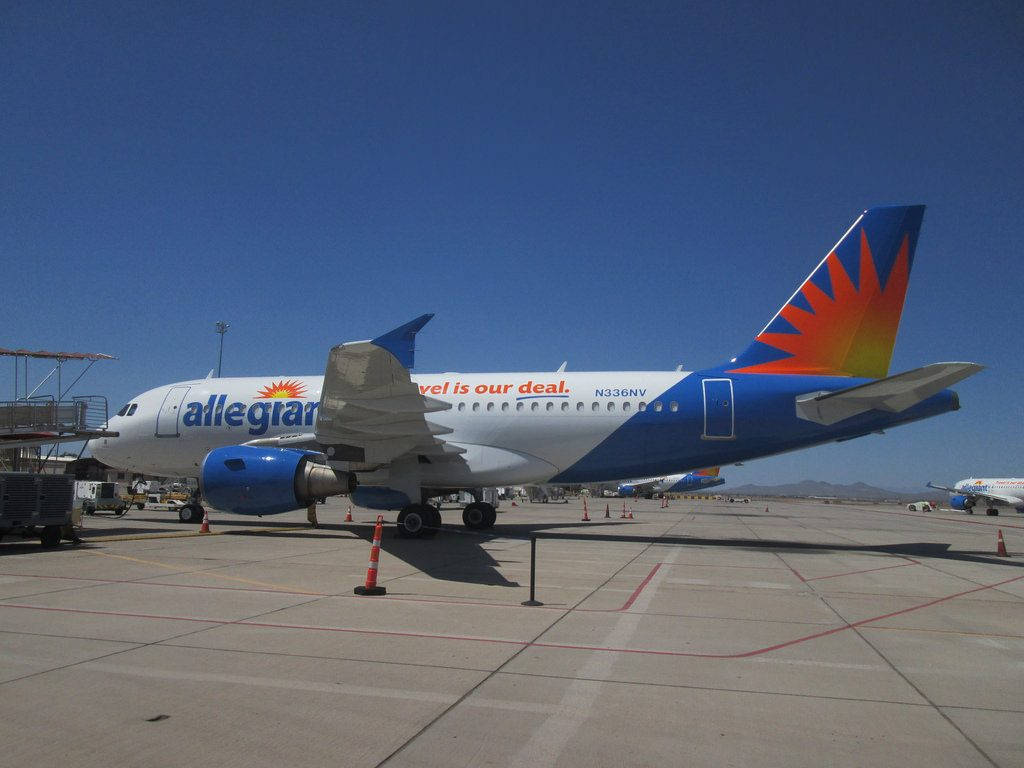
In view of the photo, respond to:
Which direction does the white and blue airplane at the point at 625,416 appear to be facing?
to the viewer's left

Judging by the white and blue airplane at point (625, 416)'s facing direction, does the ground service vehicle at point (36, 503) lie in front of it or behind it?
in front
